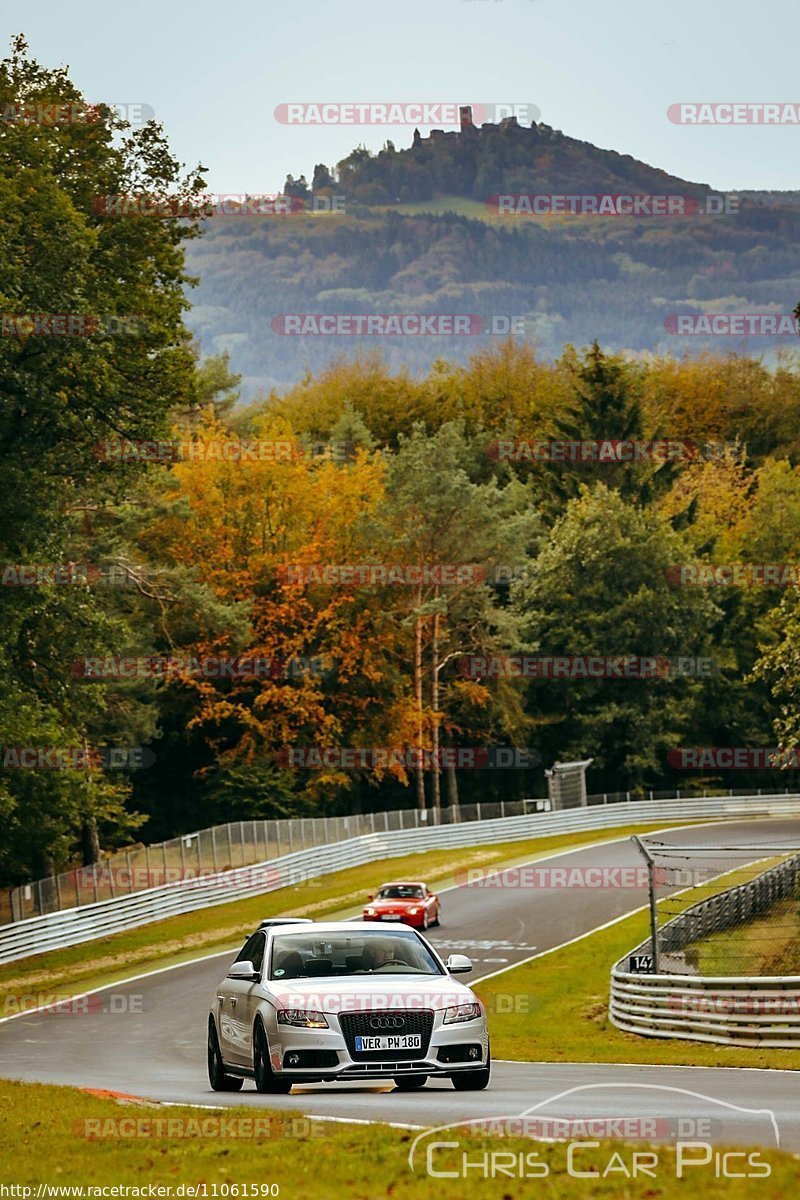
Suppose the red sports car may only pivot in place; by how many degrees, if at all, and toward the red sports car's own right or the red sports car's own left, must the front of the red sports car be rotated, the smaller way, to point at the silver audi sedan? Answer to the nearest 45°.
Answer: approximately 45° to the red sports car's own left

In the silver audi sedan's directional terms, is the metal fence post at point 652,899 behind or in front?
behind

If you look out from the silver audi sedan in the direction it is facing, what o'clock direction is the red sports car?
The red sports car is roughly at 6 o'clock from the silver audi sedan.

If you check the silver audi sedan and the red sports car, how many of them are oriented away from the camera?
0

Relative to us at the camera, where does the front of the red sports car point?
facing the viewer and to the left of the viewer

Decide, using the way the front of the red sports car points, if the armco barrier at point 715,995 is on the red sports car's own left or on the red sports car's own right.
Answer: on the red sports car's own left

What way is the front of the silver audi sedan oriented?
toward the camera
